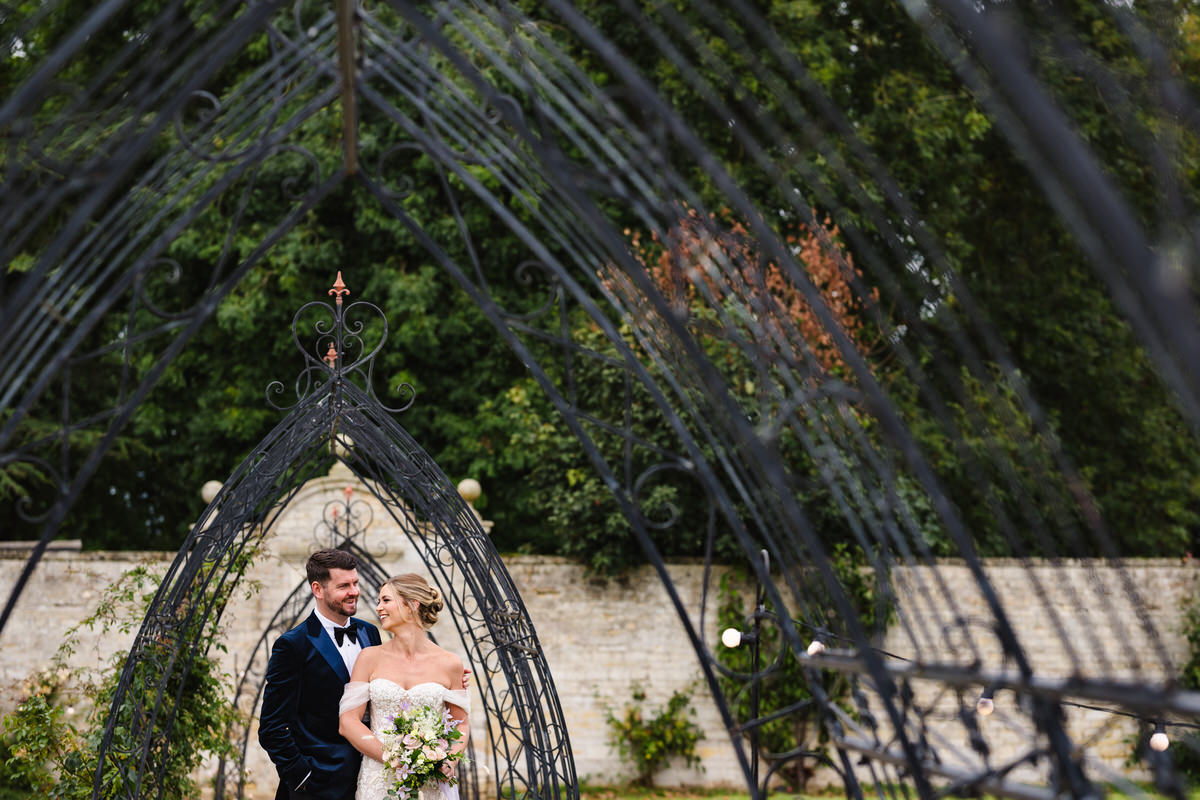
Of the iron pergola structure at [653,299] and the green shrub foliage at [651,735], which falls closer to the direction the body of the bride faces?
the iron pergola structure

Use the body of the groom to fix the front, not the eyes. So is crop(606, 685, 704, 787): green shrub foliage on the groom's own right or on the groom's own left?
on the groom's own left

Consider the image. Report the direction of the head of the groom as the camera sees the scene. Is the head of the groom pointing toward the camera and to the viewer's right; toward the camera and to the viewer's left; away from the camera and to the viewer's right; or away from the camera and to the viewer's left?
toward the camera and to the viewer's right

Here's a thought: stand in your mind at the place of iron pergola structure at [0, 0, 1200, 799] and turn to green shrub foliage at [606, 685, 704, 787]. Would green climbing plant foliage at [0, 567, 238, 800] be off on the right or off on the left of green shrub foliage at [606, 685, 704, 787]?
left

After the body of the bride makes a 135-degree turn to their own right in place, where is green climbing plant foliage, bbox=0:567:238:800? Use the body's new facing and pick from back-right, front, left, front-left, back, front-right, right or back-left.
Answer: front

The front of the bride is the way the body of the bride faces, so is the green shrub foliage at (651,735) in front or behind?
behind

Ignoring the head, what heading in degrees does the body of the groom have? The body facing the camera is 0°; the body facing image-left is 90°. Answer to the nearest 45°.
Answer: approximately 315°
